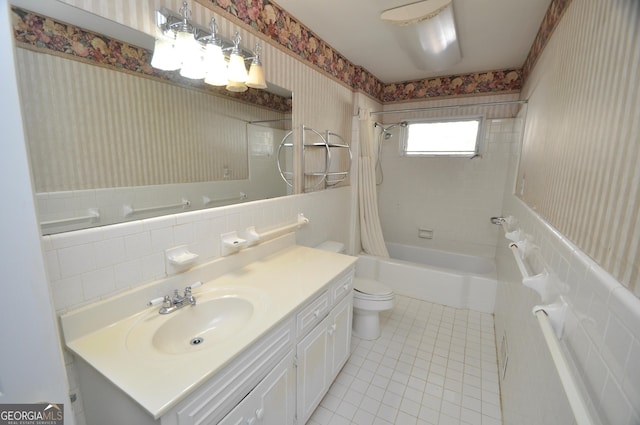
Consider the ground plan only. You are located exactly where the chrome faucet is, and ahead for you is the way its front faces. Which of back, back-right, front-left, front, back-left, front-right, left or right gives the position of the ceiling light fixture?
front-left

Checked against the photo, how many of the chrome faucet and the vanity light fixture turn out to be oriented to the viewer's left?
0

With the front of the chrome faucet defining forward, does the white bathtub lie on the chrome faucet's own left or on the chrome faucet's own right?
on the chrome faucet's own left

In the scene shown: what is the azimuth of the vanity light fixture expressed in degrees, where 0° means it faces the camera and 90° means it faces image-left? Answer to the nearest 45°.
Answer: approximately 315°

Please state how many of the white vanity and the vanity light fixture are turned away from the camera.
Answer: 0

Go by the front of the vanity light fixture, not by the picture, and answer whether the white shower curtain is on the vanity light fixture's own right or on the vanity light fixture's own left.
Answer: on the vanity light fixture's own left

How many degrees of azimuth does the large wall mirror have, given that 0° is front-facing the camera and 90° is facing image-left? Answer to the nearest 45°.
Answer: approximately 315°

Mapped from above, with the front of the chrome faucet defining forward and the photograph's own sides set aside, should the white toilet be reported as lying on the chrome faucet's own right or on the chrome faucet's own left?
on the chrome faucet's own left

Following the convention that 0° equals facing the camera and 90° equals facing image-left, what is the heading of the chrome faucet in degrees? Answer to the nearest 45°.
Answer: approximately 315°
